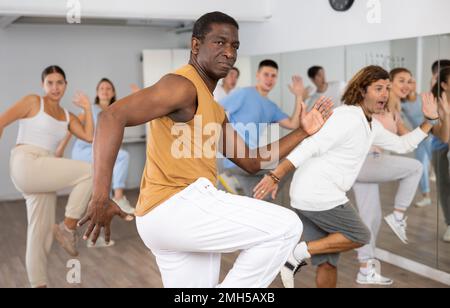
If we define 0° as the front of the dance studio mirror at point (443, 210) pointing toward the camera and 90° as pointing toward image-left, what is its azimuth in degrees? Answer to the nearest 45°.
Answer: approximately 45°

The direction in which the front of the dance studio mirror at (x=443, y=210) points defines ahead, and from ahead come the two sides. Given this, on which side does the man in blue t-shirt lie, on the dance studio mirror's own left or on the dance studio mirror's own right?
on the dance studio mirror's own right

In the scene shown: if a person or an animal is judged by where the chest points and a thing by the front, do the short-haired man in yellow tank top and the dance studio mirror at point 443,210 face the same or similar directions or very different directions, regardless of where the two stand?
very different directions

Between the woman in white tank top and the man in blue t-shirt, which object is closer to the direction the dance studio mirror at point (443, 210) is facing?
the woman in white tank top

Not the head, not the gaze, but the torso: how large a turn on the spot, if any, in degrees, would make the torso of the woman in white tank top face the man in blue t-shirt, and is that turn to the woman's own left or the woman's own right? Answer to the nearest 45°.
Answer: approximately 45° to the woman's own left

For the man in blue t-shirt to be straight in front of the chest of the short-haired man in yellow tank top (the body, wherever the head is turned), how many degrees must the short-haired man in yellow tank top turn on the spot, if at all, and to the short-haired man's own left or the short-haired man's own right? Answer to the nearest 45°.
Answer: approximately 90° to the short-haired man's own left

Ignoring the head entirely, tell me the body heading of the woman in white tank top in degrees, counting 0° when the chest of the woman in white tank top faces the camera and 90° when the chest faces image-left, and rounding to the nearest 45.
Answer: approximately 315°

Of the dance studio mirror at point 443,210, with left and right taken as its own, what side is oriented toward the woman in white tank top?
front

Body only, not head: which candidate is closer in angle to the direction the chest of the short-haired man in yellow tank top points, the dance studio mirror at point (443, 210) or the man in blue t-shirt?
the dance studio mirror
